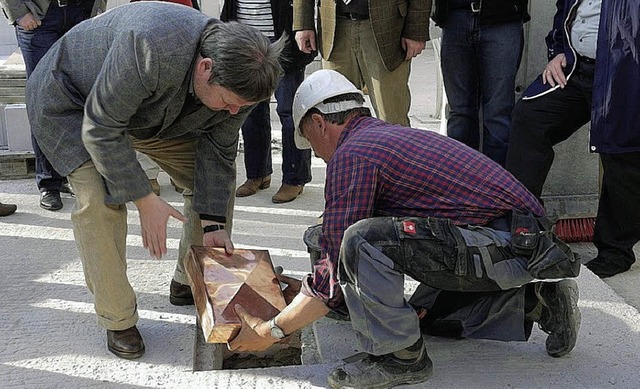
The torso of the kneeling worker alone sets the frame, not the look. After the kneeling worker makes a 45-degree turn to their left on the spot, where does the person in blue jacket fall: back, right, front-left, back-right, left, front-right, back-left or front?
back

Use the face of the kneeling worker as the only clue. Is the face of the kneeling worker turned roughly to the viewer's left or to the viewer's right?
to the viewer's left

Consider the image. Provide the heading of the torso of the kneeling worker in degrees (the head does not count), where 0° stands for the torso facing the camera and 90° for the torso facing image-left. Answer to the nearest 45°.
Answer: approximately 90°
